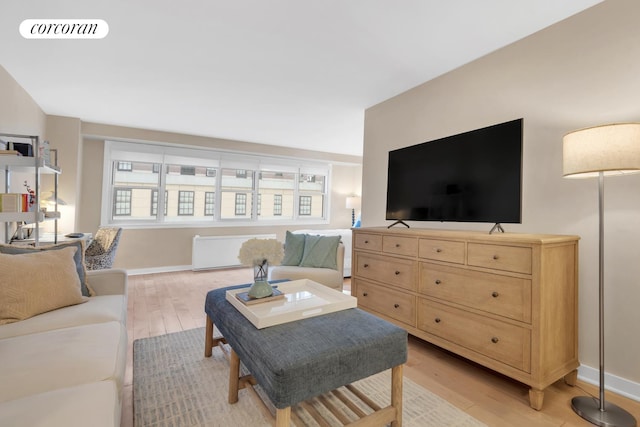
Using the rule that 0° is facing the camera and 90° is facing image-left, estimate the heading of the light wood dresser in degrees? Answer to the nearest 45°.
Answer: approximately 45°

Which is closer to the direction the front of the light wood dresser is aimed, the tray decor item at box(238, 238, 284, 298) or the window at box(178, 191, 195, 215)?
the tray decor item

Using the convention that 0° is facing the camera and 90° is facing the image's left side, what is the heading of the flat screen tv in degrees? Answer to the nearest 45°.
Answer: approximately 45°

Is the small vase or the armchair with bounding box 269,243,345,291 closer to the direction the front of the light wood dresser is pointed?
the small vase

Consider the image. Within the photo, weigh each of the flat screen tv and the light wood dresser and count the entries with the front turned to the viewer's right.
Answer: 0

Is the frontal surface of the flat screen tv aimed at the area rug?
yes

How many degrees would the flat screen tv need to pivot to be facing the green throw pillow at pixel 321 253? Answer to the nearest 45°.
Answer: approximately 45° to its right

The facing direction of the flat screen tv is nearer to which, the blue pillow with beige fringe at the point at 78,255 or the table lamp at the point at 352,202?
the blue pillow with beige fringe
